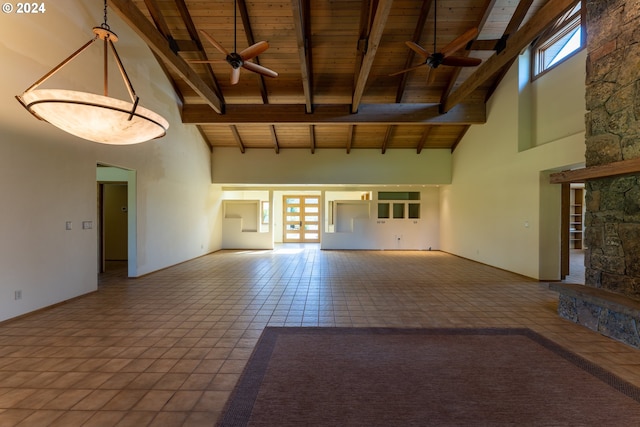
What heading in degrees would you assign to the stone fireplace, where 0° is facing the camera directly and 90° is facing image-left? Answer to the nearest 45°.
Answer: approximately 45°

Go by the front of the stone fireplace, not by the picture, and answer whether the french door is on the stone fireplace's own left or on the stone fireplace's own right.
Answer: on the stone fireplace's own right

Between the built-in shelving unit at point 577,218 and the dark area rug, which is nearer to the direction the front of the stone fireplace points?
the dark area rug

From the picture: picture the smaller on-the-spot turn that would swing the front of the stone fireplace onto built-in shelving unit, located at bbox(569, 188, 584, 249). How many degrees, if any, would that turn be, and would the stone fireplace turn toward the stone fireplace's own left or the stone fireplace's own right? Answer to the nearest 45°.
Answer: approximately 135° to the stone fireplace's own right
